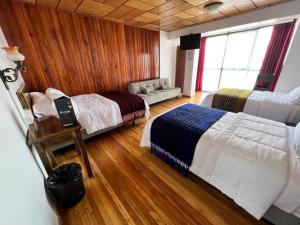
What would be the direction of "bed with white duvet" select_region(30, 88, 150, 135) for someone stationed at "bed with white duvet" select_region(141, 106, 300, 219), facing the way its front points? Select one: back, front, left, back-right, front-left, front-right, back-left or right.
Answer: front-left

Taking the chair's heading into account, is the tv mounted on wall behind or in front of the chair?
in front

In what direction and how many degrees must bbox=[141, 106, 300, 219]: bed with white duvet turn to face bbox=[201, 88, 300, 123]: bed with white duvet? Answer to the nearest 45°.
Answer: approximately 45° to its right

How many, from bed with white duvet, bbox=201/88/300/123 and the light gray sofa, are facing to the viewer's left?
1

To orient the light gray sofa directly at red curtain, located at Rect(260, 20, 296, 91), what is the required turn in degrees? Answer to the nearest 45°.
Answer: approximately 45° to its left

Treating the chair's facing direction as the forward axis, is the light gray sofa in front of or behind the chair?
in front

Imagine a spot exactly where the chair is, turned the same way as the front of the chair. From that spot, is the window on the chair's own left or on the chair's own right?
on the chair's own right

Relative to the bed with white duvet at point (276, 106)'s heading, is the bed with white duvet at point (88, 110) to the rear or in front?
in front

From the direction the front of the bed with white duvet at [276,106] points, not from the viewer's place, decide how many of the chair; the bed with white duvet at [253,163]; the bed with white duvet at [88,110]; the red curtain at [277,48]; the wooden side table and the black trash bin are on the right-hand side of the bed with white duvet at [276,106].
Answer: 2

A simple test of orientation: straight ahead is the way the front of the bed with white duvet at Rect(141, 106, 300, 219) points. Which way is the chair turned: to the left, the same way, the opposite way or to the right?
to the left

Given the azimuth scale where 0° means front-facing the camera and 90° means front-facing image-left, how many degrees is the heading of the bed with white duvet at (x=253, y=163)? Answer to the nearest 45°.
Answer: approximately 135°

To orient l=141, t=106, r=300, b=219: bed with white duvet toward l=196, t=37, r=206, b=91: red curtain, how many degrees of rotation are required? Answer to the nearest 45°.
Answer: approximately 45° to its right

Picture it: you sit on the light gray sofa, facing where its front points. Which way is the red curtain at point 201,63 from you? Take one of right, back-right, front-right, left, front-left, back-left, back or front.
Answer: left

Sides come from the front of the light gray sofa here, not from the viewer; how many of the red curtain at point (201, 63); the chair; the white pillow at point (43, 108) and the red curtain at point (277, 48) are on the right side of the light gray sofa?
1

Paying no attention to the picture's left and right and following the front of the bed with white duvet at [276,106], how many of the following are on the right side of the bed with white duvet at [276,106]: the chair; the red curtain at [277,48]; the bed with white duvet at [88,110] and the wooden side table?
2

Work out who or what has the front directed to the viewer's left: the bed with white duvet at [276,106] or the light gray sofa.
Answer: the bed with white duvet

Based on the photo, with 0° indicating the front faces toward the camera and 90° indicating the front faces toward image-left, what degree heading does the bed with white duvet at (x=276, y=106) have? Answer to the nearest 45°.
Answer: approximately 90°
